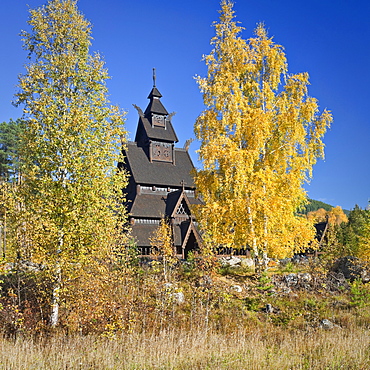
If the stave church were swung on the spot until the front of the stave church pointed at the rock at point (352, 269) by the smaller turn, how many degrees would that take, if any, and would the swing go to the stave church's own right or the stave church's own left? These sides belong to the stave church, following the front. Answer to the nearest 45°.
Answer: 0° — it already faces it

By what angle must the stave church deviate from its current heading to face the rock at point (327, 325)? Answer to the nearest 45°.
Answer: approximately 45° to its right

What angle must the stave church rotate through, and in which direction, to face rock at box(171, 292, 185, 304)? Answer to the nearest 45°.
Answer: approximately 45° to its right

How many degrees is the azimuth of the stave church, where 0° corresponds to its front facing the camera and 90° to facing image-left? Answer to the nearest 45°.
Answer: approximately 315°

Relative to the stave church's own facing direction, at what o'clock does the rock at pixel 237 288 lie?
The rock is roughly at 1 o'clock from the stave church.

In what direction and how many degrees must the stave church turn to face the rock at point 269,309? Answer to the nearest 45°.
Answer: approximately 45° to its right
